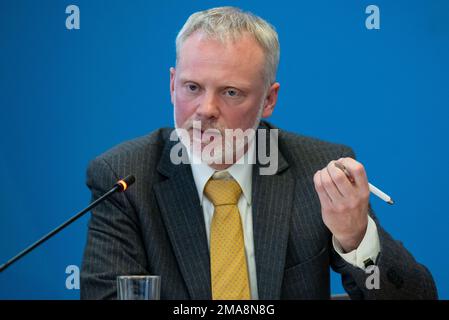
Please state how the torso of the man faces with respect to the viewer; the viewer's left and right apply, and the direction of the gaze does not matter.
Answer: facing the viewer
